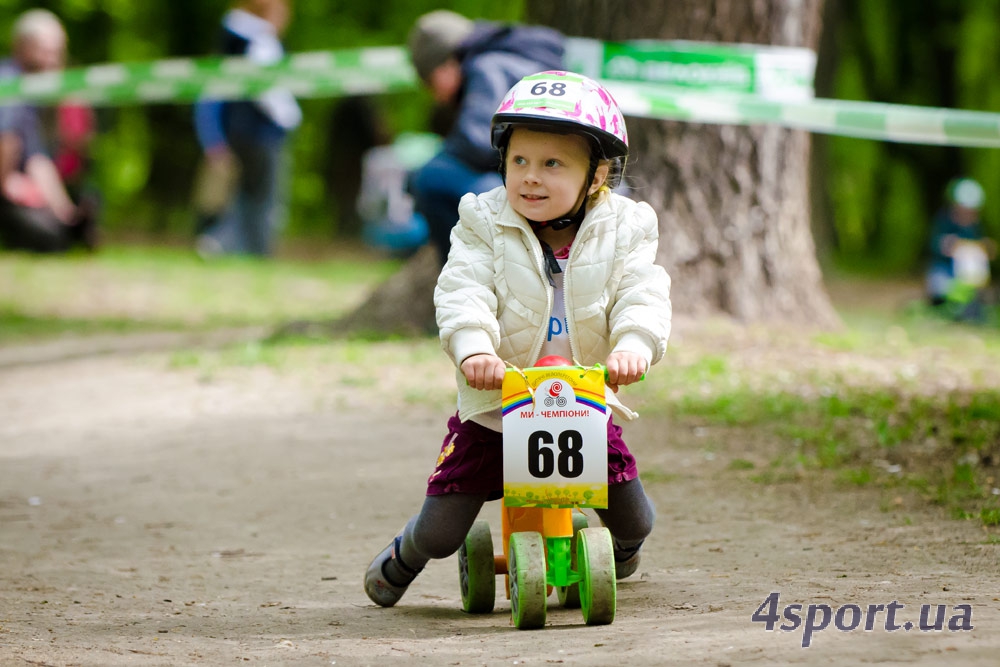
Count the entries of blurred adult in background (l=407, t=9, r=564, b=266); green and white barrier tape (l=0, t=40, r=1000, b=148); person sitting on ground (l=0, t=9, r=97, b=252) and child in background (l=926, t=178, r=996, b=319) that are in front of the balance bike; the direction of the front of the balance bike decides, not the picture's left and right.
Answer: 0

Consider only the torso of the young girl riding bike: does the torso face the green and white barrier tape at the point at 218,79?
no

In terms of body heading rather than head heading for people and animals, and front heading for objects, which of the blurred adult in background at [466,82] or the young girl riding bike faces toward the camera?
the young girl riding bike

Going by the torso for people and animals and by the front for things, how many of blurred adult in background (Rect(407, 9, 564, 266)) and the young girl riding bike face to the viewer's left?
1

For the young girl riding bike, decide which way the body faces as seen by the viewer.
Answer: toward the camera

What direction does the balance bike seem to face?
toward the camera

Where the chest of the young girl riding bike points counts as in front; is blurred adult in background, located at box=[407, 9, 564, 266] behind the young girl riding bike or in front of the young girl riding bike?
behind

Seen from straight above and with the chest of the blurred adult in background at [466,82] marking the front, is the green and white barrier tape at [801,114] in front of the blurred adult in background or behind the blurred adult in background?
behind

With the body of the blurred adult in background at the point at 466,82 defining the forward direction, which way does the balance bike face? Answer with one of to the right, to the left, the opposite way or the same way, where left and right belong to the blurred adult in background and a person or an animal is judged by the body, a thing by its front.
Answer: to the left

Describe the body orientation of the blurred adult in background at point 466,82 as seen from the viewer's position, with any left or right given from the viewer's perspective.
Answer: facing to the left of the viewer

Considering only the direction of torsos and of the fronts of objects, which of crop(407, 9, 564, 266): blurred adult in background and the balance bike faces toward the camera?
the balance bike

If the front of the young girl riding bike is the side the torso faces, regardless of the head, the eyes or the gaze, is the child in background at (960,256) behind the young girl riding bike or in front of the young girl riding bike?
behind

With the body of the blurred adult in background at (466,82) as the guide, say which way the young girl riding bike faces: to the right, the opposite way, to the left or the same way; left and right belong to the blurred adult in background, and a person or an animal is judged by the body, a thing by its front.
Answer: to the left

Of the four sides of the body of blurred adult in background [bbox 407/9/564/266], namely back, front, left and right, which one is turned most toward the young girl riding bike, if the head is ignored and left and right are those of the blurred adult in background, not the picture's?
left

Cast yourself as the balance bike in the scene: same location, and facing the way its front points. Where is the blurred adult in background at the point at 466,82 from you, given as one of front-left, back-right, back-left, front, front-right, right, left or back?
back

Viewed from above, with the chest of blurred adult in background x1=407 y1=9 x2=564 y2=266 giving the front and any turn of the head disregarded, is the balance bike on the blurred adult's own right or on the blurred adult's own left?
on the blurred adult's own left

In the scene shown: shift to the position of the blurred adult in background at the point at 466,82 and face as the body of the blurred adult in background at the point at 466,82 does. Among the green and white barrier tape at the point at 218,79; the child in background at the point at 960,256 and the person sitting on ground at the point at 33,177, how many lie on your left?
0
